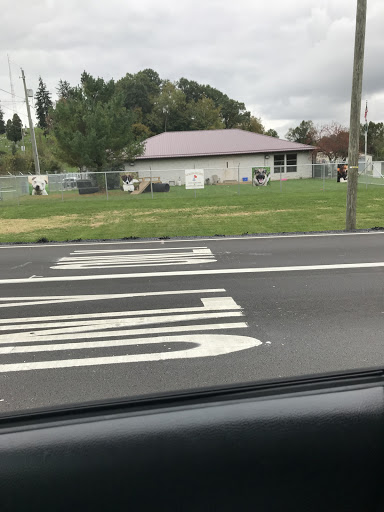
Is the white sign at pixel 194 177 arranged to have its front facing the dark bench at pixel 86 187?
no

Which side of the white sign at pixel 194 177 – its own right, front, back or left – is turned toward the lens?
front

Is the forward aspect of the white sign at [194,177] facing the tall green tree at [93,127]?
no

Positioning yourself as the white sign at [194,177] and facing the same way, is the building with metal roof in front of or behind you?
behind

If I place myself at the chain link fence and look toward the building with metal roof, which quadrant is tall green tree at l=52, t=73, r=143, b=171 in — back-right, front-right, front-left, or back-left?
front-left

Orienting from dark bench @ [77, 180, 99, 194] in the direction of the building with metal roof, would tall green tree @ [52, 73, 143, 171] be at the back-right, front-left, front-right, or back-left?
front-left

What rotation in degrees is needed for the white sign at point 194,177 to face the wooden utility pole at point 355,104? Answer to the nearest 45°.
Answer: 0° — it already faces it
